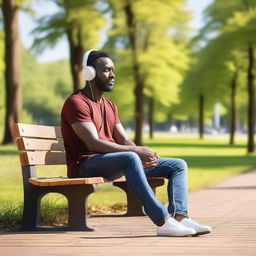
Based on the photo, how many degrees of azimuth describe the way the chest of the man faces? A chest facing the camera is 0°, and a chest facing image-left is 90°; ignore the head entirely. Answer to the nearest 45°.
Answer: approximately 315°

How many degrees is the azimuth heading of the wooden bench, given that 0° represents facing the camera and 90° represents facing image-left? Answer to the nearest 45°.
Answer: approximately 315°

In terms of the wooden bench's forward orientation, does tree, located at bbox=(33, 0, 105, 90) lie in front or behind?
behind

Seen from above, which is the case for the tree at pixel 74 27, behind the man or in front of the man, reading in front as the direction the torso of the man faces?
behind

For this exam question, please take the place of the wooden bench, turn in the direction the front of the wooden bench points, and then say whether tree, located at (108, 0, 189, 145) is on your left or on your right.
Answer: on your left
